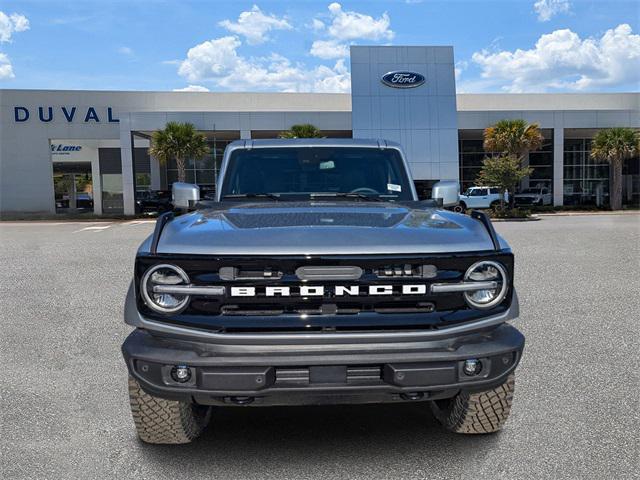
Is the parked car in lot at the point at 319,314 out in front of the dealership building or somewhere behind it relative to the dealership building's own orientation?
in front

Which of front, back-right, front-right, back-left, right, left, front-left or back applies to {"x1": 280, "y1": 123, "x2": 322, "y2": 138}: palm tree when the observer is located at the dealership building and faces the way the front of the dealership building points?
front

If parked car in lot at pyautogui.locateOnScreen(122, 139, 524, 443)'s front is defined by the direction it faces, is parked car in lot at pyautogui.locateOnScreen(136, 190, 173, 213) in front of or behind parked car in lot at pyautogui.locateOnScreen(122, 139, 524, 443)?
behind

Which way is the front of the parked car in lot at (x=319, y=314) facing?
toward the camera

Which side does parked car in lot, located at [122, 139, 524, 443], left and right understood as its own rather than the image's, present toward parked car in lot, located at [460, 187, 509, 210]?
back

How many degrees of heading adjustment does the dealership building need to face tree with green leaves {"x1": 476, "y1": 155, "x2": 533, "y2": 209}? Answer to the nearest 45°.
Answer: approximately 45° to its left

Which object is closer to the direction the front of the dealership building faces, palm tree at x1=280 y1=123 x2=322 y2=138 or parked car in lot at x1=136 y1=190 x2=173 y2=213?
the palm tree

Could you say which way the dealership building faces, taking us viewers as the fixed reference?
facing the viewer

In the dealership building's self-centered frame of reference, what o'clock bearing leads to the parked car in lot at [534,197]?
The parked car in lot is roughly at 9 o'clock from the dealership building.

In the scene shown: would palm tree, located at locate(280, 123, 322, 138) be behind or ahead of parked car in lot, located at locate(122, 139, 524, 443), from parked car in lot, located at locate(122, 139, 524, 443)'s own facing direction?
behind

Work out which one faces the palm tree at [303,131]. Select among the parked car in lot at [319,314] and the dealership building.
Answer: the dealership building
